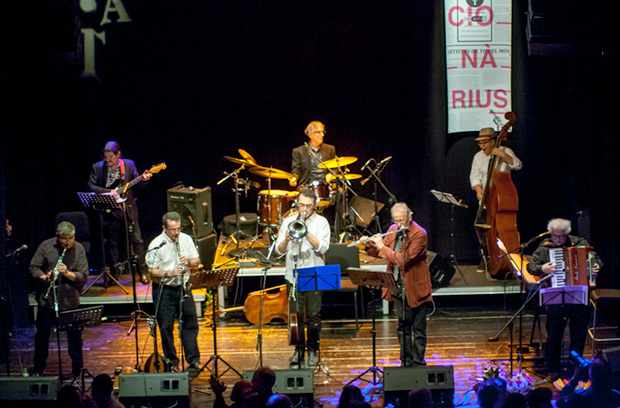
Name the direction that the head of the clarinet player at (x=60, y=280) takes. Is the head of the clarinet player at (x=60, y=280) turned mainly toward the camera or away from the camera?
toward the camera

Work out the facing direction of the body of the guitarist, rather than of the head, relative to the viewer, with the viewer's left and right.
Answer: facing the viewer

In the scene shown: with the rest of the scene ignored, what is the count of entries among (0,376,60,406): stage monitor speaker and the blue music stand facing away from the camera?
2

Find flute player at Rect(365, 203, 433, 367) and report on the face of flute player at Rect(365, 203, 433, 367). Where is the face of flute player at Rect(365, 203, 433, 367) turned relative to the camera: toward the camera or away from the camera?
toward the camera

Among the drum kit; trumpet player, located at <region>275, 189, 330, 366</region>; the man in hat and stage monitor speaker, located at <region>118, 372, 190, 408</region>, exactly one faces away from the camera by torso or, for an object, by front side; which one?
the stage monitor speaker

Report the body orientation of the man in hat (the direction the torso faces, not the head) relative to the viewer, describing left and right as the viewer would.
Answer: facing the viewer and to the left of the viewer

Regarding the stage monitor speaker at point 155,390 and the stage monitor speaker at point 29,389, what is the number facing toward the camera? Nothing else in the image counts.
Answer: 0

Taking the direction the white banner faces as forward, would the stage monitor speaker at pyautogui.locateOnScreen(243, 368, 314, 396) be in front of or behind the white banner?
in front

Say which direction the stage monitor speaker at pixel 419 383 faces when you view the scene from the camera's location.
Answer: facing away from the viewer

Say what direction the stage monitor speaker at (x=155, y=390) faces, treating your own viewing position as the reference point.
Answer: facing away from the viewer

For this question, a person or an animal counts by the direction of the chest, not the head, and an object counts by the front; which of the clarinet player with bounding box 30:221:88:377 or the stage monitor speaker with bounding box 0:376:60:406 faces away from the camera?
the stage monitor speaker

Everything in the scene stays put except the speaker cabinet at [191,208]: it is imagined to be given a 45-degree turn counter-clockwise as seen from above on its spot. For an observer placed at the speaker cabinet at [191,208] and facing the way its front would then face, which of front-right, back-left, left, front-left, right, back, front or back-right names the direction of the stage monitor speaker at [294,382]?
front

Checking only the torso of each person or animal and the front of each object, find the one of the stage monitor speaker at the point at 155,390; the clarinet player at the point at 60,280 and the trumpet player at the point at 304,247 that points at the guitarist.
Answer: the stage monitor speaker

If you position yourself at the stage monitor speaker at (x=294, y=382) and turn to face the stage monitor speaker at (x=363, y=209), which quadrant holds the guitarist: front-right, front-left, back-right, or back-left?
front-left

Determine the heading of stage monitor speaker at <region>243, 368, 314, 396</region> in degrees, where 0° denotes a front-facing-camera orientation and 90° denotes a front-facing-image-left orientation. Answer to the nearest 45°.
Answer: approximately 180°

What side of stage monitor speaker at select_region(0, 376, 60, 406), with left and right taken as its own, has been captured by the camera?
back

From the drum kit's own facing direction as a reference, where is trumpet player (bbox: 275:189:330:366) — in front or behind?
in front

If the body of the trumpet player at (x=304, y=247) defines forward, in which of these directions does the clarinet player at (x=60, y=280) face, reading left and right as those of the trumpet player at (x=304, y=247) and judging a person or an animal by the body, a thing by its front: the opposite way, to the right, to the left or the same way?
the same way

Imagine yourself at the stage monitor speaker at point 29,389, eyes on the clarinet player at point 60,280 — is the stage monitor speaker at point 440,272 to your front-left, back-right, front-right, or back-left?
front-right
